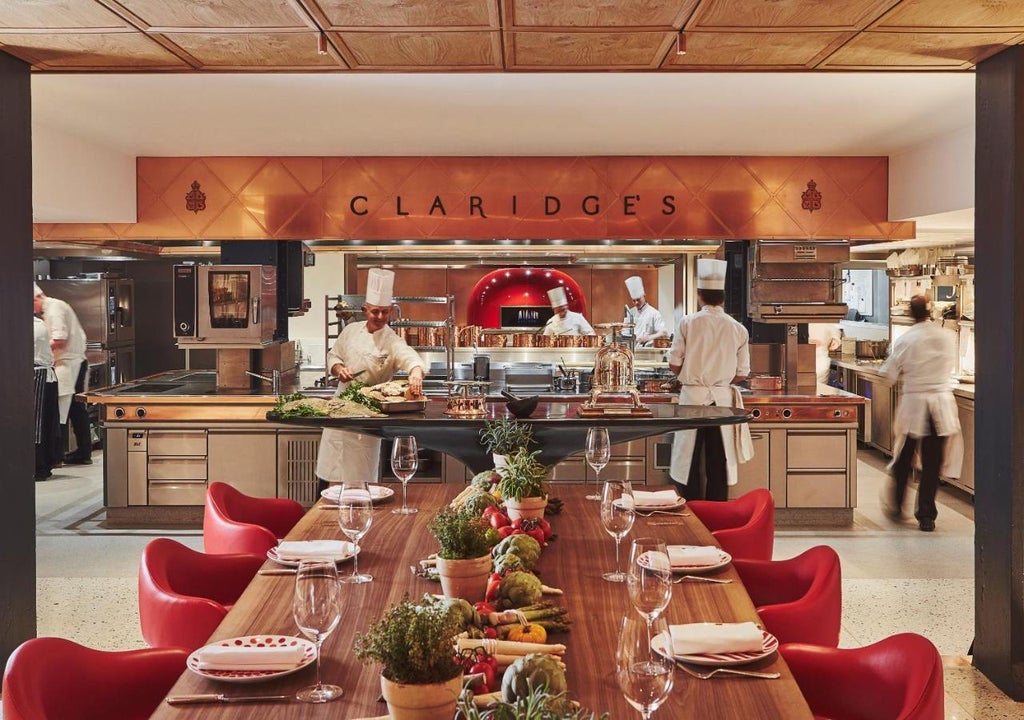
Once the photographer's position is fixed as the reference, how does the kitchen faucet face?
facing to the left of the viewer

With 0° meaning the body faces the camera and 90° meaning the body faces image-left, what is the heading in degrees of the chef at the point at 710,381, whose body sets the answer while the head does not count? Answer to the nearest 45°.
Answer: approximately 180°

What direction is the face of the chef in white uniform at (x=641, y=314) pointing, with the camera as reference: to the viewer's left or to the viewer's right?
to the viewer's left

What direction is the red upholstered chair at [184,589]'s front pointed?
to the viewer's right

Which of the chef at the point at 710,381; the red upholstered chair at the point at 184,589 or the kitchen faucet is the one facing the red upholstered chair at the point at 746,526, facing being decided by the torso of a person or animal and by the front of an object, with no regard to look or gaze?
the red upholstered chair at the point at 184,589

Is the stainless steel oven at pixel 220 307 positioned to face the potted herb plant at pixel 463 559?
yes

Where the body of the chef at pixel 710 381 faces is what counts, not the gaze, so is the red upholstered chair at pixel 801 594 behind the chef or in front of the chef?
behind

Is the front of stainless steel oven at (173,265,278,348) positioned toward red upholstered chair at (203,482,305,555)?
yes

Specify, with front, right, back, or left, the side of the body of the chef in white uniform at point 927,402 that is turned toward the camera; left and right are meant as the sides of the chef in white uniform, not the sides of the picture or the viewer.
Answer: back
